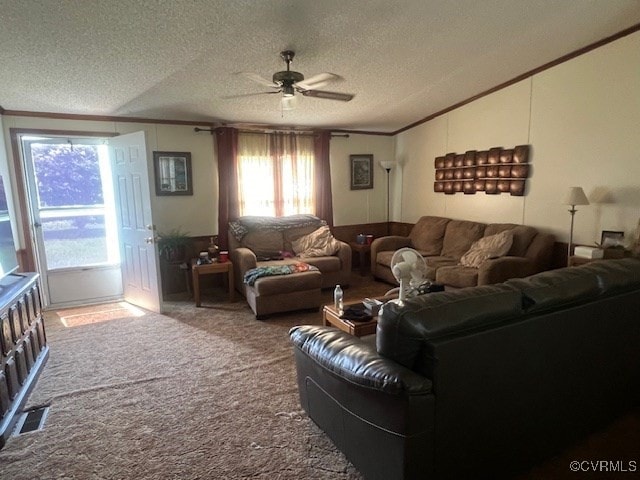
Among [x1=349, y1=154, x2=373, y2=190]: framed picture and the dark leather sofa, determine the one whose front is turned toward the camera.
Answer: the framed picture

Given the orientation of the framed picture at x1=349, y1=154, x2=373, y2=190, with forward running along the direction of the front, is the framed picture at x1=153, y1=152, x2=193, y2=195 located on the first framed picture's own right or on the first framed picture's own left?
on the first framed picture's own right

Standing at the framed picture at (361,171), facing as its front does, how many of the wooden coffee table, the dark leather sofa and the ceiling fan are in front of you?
3

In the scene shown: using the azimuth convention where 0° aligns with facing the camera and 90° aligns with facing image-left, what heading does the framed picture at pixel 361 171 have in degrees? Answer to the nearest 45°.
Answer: approximately 0°

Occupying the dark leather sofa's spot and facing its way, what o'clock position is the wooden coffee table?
The wooden coffee table is roughly at 12 o'clock from the dark leather sofa.

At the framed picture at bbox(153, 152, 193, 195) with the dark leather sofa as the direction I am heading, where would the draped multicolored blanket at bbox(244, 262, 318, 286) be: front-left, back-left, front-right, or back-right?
front-left

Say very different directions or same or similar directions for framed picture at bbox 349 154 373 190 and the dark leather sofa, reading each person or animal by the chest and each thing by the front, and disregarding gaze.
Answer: very different directions

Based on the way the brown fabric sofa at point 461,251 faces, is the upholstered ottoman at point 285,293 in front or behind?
in front

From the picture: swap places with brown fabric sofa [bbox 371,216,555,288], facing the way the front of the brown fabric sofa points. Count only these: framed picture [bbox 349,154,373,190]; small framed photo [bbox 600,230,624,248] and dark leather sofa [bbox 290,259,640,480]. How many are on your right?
1

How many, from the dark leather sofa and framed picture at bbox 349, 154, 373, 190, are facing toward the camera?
1

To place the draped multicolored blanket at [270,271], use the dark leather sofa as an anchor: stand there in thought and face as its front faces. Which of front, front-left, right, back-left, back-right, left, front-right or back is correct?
front

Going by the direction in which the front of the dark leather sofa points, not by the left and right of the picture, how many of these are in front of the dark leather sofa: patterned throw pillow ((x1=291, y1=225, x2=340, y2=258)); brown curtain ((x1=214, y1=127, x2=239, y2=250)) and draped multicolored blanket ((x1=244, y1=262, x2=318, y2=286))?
3

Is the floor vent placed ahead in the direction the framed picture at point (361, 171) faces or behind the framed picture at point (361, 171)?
ahead

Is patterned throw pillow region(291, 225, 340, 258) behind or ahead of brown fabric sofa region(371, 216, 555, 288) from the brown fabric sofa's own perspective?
ahead

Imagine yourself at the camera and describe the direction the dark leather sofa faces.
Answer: facing away from the viewer and to the left of the viewer
